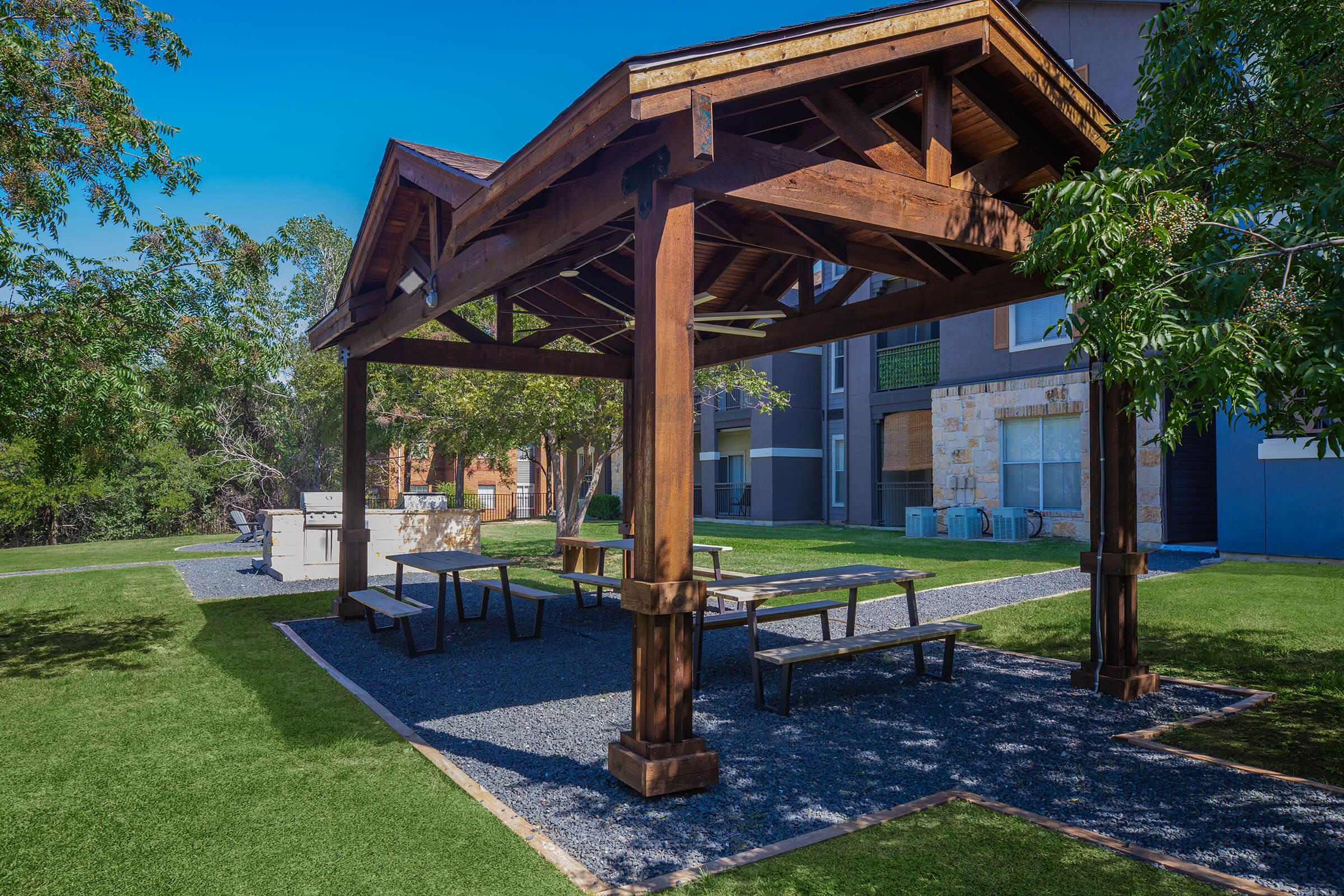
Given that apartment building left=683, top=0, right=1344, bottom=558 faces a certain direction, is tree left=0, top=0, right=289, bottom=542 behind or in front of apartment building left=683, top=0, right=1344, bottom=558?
in front

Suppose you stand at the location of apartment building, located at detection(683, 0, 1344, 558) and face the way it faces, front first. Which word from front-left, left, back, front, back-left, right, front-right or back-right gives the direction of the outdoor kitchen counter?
front

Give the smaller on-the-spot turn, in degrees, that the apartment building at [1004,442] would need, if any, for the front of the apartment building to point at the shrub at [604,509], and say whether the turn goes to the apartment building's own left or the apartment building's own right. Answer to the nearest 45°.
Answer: approximately 90° to the apartment building's own right

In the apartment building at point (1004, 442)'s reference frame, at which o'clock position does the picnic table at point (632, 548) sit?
The picnic table is roughly at 11 o'clock from the apartment building.

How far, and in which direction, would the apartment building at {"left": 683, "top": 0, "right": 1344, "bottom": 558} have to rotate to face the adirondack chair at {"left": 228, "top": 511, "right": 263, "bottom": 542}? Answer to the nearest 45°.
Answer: approximately 45° to its right

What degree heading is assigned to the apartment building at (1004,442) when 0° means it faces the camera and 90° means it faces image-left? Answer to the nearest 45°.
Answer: approximately 45°

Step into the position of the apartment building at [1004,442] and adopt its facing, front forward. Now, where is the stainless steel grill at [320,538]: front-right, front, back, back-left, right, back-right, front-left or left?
front

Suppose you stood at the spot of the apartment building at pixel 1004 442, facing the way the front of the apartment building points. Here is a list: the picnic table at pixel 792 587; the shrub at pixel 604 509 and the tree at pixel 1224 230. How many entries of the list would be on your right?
1

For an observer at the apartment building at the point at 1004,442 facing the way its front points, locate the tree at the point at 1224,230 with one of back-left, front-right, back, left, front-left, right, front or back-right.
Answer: front-left

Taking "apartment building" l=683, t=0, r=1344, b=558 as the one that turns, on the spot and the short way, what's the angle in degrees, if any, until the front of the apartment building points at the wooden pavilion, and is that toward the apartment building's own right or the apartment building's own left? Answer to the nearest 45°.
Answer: approximately 45° to the apartment building's own left

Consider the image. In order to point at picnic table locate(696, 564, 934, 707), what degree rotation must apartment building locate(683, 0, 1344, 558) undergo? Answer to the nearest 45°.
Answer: approximately 45° to its left
